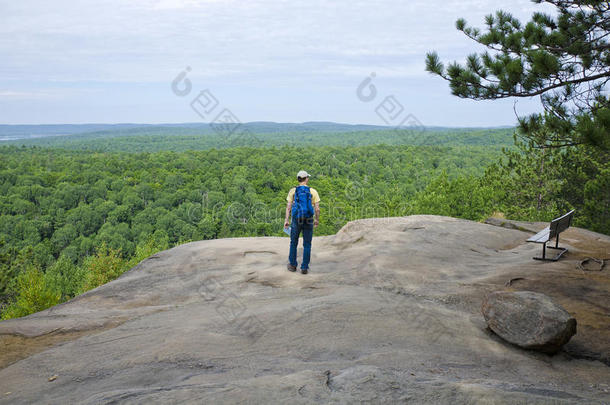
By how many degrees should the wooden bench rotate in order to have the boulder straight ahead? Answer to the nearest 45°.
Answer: approximately 135° to its left

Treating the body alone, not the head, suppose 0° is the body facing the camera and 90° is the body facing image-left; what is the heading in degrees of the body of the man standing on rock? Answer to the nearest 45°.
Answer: approximately 180°

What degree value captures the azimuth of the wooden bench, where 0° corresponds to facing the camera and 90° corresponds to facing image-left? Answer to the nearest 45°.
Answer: approximately 135°

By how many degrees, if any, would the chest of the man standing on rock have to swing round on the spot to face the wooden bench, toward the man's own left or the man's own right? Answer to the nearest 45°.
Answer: approximately 90° to the man's own right

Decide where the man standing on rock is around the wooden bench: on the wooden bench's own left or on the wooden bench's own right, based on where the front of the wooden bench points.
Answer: on the wooden bench's own left

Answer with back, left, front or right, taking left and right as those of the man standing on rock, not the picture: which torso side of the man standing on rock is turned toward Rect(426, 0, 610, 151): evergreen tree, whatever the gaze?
right
